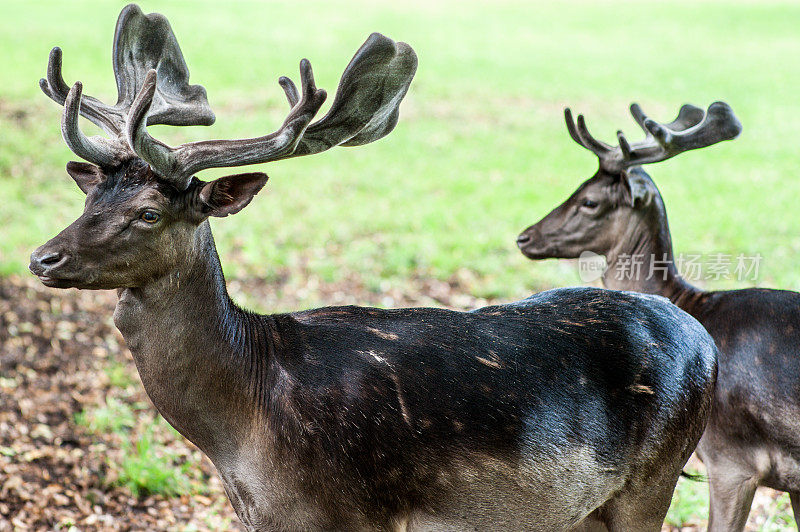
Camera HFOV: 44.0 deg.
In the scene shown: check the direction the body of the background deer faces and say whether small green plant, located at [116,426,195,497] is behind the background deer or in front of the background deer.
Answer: in front

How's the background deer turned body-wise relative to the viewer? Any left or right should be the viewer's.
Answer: facing to the left of the viewer

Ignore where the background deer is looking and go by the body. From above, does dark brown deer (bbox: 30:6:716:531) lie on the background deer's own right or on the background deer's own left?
on the background deer's own left

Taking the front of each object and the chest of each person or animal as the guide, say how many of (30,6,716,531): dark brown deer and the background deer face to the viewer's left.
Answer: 2

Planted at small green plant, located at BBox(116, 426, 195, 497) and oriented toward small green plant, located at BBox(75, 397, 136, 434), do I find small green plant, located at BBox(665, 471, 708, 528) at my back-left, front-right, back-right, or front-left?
back-right

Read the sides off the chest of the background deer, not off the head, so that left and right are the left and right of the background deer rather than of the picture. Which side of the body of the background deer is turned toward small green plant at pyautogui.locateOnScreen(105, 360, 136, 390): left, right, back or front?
front

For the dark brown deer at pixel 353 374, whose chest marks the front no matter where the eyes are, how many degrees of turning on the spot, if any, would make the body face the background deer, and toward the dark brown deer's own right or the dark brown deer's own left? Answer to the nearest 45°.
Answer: approximately 135° to the dark brown deer's own right

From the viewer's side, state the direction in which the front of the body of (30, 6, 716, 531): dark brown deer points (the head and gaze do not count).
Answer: to the viewer's left

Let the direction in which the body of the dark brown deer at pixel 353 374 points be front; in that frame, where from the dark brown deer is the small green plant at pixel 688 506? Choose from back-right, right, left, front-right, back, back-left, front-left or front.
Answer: back-right

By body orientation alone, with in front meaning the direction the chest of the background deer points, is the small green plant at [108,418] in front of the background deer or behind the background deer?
in front
